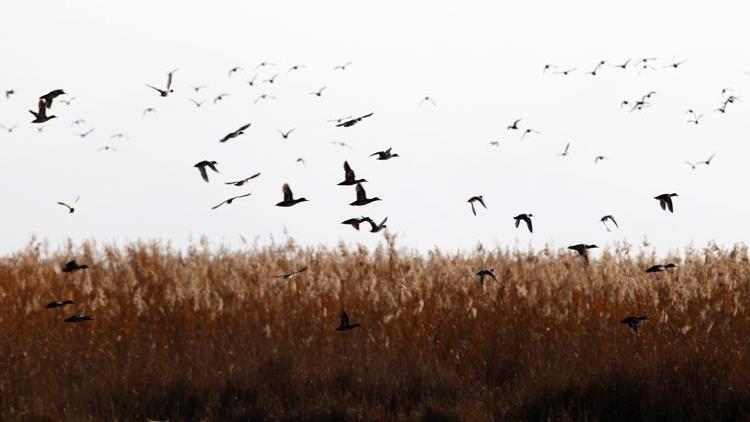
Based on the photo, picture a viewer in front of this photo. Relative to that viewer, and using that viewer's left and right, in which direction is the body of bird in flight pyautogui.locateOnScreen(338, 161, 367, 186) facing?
facing to the right of the viewer

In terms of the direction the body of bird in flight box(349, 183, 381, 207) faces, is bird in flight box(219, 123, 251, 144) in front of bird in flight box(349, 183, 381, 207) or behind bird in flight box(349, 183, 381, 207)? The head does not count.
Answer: behind

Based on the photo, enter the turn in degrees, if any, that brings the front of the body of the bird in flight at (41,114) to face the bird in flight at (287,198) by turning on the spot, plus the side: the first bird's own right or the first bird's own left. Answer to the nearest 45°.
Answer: approximately 45° to the first bird's own right

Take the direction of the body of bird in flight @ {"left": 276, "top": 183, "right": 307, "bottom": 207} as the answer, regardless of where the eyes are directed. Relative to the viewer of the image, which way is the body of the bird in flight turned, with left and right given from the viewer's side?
facing to the right of the viewer

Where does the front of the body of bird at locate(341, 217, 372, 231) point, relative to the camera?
to the viewer's right
